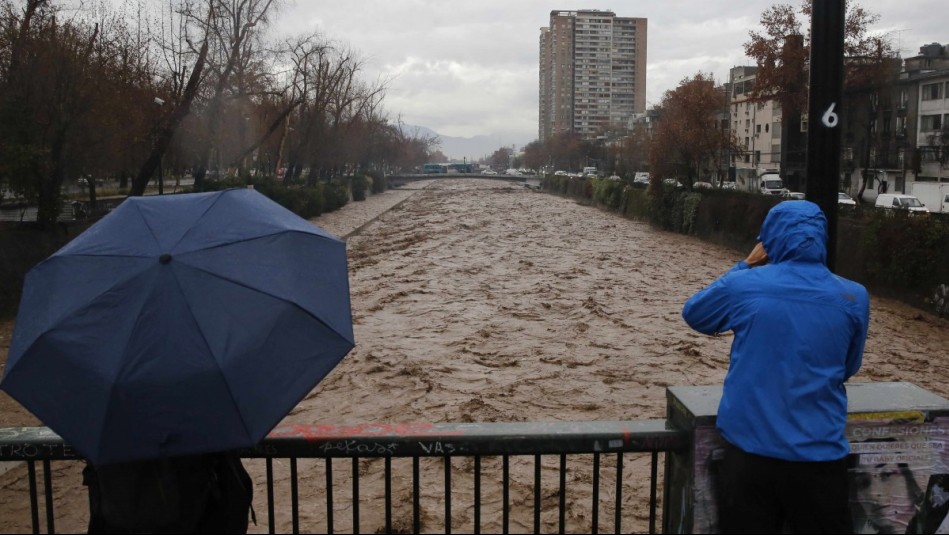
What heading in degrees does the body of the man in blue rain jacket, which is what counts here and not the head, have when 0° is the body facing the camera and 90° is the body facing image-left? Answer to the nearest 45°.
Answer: approximately 180°

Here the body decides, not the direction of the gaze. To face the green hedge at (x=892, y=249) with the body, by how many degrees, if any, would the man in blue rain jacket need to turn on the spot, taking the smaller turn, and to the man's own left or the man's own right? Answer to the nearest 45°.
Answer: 0° — they already face it

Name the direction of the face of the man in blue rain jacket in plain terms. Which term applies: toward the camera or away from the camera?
away from the camera
